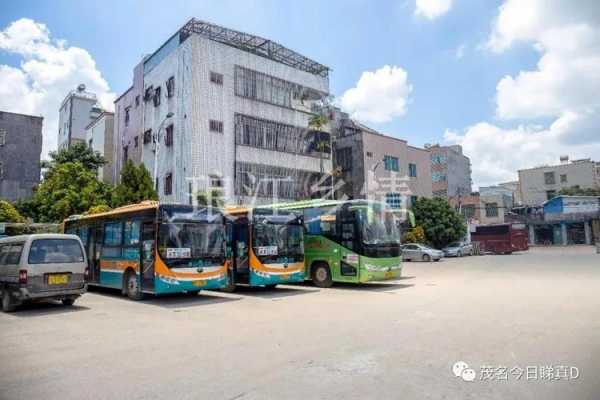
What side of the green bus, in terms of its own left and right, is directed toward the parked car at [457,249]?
left

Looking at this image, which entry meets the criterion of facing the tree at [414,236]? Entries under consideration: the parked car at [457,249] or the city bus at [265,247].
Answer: the parked car

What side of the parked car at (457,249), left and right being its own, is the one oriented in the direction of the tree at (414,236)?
front

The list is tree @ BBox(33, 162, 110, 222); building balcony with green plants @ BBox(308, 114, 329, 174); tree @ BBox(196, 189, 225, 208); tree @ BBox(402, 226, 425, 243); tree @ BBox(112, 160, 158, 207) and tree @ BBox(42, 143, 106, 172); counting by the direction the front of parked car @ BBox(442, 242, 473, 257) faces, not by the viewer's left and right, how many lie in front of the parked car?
6

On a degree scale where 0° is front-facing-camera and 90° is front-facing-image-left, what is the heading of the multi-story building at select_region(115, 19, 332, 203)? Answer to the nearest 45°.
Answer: approximately 315°

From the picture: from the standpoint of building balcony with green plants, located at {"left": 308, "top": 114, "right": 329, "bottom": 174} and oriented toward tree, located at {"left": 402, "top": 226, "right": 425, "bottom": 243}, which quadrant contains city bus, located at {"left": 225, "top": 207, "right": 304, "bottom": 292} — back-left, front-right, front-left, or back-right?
back-right

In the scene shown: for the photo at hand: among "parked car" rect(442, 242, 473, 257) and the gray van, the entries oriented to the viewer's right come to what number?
0

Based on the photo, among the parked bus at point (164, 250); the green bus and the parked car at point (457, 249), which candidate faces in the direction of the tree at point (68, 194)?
the parked car

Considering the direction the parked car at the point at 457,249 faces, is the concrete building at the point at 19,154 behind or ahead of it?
ahead

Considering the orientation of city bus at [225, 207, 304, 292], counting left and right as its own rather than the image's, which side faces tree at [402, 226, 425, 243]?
left

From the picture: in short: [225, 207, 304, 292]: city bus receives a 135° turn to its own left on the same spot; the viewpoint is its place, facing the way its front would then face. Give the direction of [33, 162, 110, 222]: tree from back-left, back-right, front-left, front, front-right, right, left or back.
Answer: front-left

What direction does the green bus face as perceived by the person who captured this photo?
facing the viewer and to the right of the viewer
